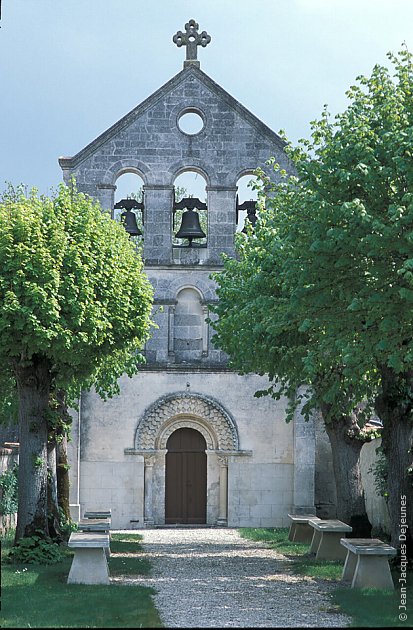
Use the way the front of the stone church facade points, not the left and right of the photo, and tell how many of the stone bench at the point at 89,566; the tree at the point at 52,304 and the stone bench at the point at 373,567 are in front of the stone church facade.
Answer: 3

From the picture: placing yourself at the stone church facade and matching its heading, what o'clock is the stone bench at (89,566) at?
The stone bench is roughly at 12 o'clock from the stone church facade.

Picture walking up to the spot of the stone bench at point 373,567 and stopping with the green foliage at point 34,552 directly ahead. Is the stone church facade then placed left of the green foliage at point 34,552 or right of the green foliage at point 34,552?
right

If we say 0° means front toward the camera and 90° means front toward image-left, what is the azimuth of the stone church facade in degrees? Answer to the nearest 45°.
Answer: approximately 0°

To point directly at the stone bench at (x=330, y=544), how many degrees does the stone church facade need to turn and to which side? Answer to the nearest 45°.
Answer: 0° — it already faces it

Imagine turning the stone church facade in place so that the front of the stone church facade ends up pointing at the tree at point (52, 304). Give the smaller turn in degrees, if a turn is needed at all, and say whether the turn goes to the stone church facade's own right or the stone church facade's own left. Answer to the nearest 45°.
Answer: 0° — it already faces it

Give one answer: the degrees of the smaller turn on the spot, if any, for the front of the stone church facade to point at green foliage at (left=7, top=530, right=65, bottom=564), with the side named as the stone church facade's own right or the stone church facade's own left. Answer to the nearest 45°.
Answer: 0° — it already faces it
